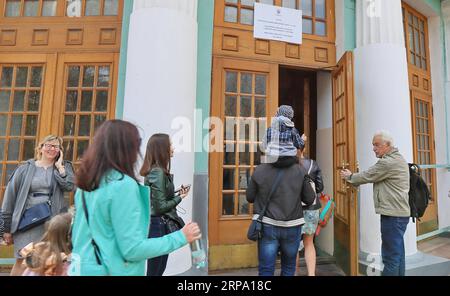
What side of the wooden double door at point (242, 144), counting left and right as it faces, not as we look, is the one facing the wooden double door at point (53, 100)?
right

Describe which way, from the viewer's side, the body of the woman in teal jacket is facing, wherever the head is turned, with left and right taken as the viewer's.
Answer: facing away from the viewer and to the right of the viewer

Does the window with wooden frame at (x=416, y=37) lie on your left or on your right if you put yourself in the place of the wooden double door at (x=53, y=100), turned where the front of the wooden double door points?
on your left

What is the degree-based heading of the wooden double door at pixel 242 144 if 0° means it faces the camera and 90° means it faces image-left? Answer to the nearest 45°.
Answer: approximately 0°

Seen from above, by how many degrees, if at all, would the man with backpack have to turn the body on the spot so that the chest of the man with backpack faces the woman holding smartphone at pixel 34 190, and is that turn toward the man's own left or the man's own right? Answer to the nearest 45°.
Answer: approximately 45° to the man's own left

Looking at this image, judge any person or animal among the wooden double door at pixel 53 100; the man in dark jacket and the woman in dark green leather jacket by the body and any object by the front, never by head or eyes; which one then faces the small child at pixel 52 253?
the wooden double door

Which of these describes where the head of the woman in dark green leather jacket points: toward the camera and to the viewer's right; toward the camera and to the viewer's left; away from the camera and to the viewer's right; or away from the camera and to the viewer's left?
away from the camera and to the viewer's right

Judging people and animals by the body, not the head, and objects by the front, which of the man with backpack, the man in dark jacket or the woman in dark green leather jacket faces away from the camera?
the man in dark jacket

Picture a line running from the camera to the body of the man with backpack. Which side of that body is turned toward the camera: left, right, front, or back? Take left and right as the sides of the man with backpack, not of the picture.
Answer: left

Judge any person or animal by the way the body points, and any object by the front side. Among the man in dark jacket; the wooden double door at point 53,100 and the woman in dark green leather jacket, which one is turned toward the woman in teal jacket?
the wooden double door

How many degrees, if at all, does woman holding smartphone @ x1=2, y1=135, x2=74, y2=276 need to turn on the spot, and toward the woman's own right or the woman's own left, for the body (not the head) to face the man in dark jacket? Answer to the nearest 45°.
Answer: approximately 45° to the woman's own left

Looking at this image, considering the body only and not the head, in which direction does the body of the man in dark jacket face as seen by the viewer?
away from the camera
